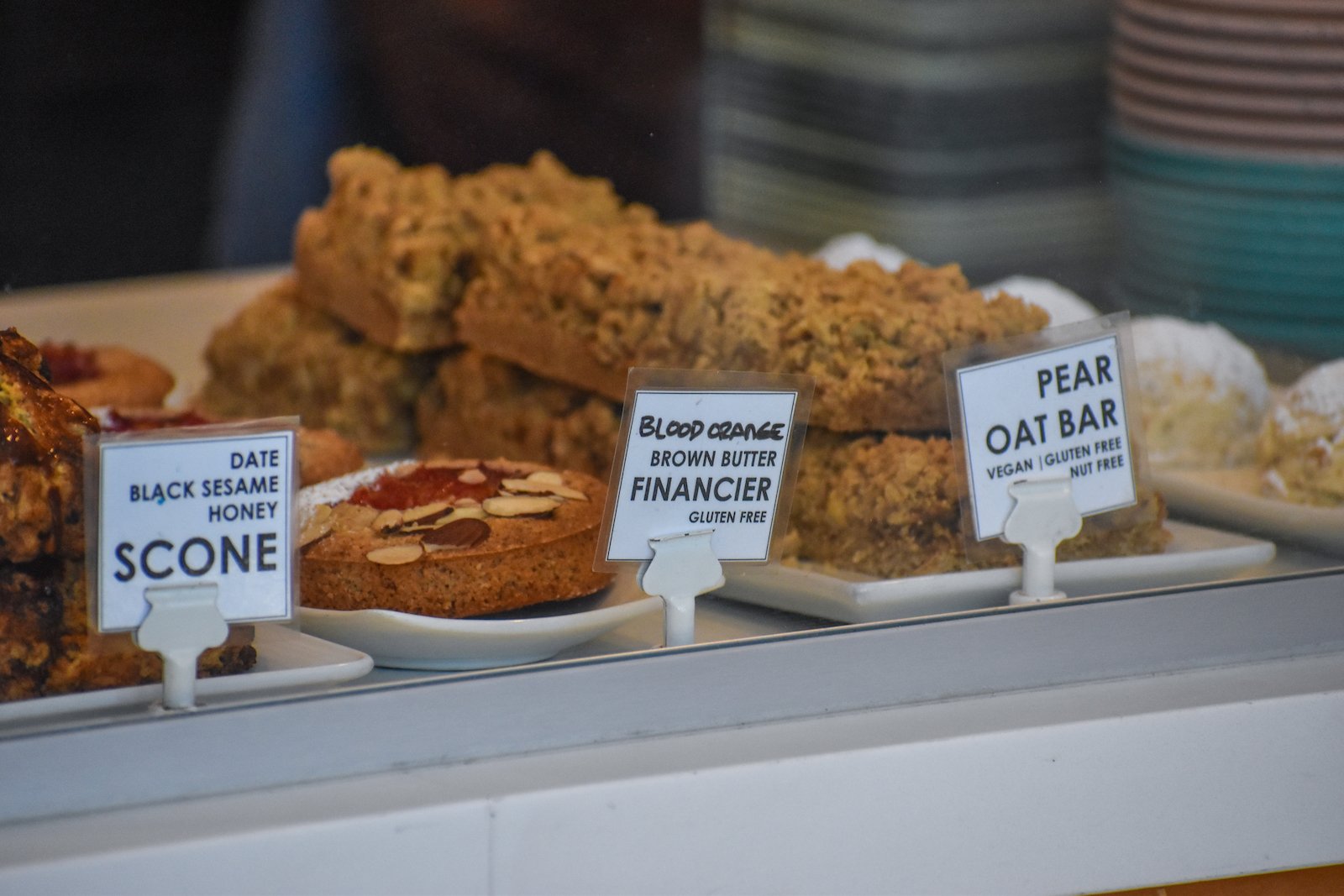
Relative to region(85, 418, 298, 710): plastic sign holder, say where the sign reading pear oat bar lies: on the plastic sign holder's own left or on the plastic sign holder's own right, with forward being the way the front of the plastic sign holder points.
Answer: on the plastic sign holder's own left

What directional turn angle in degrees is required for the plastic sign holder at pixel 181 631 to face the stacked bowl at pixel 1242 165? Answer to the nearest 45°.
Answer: approximately 135° to its left

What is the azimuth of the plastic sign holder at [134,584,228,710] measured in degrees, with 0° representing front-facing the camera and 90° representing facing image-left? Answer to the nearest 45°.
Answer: approximately 0°
